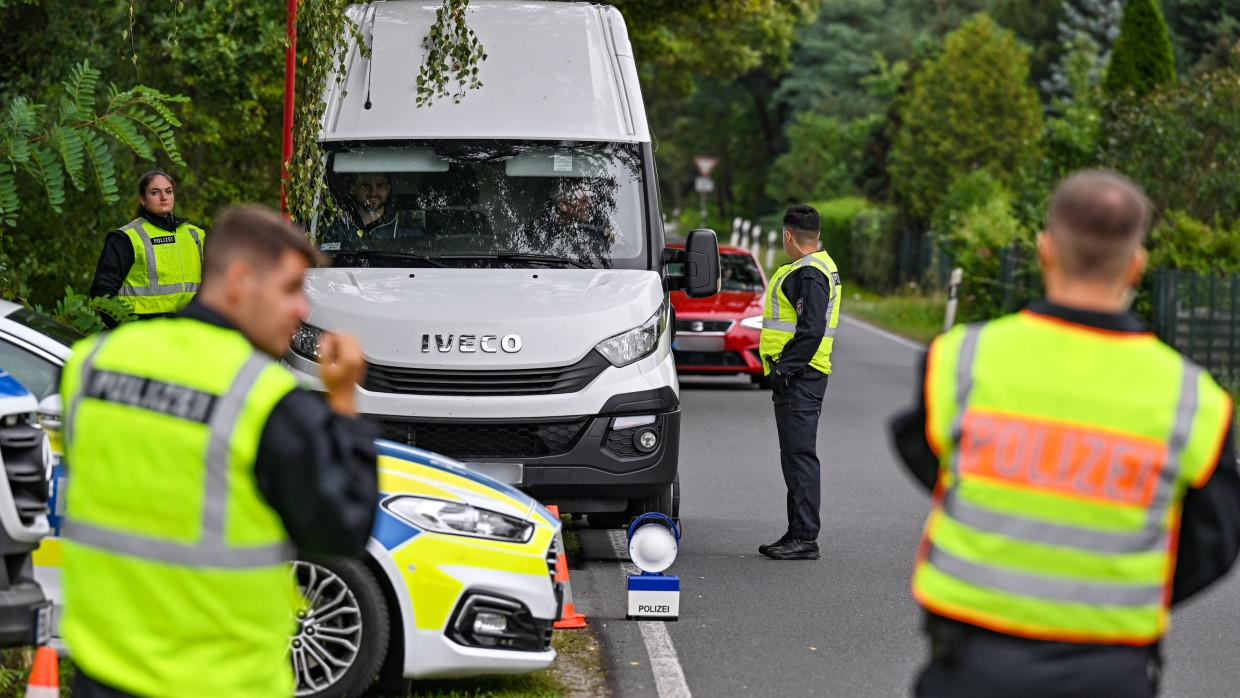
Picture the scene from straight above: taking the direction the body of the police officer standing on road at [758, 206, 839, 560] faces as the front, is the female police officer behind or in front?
in front

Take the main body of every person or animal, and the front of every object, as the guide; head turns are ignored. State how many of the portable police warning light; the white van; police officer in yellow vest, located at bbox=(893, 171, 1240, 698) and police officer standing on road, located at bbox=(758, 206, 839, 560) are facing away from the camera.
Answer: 1

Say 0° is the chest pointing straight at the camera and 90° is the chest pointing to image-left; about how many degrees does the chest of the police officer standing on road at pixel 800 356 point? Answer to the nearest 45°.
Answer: approximately 90°

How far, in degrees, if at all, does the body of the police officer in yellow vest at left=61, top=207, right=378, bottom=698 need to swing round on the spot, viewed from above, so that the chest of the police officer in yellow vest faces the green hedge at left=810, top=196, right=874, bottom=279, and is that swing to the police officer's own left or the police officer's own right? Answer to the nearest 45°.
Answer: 0° — they already face it

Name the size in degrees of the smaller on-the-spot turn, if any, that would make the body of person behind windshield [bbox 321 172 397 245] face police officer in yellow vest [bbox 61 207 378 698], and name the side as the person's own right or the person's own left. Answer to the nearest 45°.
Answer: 0° — they already face them

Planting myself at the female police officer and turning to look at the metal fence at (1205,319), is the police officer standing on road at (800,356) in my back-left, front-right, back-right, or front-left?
front-right

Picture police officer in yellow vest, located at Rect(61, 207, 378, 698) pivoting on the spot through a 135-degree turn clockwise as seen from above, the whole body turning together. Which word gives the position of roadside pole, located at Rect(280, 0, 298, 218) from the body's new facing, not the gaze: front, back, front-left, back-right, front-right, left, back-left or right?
back

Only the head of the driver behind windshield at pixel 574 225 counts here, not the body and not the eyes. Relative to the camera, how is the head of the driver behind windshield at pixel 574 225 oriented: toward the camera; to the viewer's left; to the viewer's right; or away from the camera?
toward the camera

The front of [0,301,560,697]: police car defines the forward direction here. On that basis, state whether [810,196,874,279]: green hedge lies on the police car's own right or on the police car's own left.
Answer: on the police car's own left

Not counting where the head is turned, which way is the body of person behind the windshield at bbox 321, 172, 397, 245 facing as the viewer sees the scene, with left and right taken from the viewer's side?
facing the viewer

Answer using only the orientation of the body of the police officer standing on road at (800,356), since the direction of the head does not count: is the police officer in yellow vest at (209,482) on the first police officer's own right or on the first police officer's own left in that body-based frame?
on the first police officer's own left

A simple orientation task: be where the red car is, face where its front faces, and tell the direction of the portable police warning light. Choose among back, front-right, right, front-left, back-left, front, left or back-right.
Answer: front

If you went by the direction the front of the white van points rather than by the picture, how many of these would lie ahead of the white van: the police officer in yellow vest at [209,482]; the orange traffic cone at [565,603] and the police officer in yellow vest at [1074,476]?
3

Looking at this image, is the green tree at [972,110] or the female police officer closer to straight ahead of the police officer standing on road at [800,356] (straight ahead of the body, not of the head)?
the female police officer

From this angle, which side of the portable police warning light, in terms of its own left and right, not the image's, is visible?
front

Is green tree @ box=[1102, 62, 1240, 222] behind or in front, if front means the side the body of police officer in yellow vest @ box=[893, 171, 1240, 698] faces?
in front

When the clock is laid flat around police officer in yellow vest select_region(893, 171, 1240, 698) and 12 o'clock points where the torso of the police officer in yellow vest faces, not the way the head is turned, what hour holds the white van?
The white van is roughly at 11 o'clock from the police officer in yellow vest.

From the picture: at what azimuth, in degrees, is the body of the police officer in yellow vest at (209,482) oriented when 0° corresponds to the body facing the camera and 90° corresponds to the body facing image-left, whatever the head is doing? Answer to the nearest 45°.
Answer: approximately 225°

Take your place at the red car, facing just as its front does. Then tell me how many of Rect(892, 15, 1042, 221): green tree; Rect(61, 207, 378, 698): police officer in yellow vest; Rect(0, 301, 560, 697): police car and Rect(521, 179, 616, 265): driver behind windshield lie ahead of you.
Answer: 3
